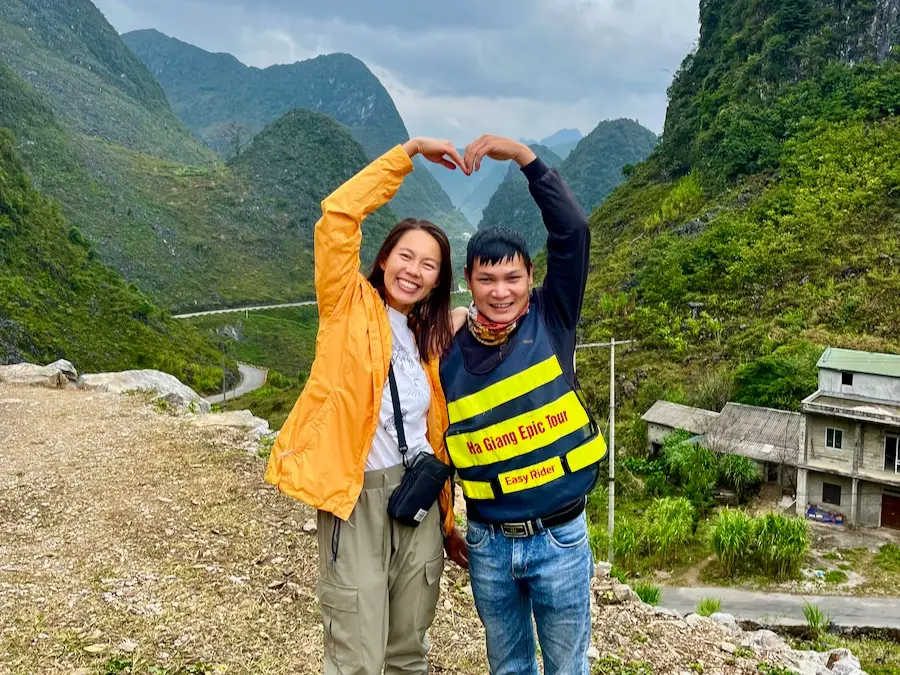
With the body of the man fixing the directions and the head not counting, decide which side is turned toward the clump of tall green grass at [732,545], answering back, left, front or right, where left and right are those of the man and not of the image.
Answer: back

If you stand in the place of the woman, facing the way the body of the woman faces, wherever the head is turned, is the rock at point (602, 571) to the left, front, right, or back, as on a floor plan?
left

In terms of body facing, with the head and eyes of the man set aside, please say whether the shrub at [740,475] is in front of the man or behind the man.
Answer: behind

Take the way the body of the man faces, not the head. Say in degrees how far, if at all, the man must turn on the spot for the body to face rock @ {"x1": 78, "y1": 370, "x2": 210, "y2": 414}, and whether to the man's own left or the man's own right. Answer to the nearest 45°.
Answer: approximately 135° to the man's own right

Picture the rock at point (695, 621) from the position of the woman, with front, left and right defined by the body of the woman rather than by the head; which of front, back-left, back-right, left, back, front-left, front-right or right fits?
left

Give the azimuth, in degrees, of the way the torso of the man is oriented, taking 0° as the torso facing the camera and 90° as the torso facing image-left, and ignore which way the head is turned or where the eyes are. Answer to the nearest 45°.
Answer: approximately 0°

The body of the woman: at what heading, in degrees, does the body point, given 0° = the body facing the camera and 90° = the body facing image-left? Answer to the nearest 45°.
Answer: approximately 315°

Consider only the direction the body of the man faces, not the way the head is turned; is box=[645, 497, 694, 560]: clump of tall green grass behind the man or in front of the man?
behind
